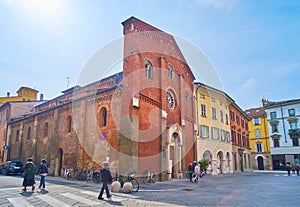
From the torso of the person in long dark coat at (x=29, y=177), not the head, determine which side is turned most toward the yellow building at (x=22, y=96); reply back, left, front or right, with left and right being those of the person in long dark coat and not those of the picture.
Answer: front

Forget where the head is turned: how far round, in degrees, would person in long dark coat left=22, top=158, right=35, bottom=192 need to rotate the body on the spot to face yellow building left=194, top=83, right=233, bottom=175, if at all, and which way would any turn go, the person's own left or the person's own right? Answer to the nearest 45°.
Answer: approximately 45° to the person's own right

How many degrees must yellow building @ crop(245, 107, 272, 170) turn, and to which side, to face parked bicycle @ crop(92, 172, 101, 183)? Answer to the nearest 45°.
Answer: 0° — it already faces it

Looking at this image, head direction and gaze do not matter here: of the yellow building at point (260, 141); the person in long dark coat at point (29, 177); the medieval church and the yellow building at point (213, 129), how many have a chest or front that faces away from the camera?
1

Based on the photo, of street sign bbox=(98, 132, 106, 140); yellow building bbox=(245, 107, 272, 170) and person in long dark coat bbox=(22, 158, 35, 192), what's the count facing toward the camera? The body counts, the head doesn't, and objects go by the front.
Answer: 2

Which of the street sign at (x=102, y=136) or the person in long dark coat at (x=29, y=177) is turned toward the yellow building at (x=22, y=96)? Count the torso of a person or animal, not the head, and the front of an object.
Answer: the person in long dark coat

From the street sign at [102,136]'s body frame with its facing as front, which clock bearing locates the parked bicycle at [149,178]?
The parked bicycle is roughly at 9 o'clock from the street sign.

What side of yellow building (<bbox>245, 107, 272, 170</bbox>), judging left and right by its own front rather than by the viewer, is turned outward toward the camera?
front

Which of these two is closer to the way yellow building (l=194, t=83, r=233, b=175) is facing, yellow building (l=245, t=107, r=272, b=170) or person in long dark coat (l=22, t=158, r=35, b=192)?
the person in long dark coat

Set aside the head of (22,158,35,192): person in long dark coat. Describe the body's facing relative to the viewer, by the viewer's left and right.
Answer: facing away from the viewer

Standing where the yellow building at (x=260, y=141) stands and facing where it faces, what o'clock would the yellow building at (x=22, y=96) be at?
the yellow building at (x=22, y=96) is roughly at 2 o'clock from the yellow building at (x=260, y=141).

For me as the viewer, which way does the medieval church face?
facing the viewer and to the right of the viewer

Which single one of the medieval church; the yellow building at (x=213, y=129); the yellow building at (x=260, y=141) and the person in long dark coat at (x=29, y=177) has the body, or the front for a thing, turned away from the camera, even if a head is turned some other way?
the person in long dark coat
